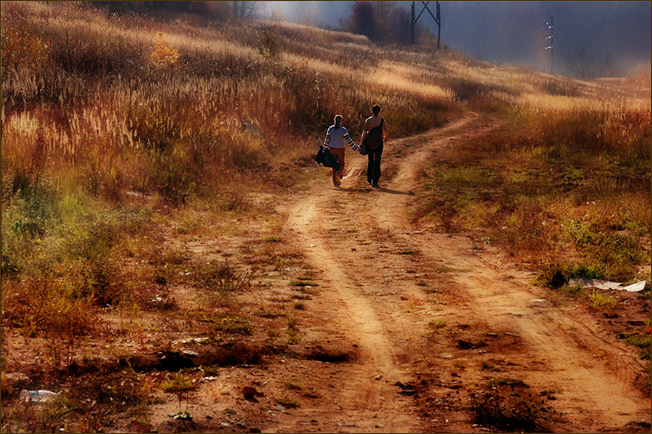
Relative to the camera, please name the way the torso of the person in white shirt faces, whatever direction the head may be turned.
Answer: away from the camera

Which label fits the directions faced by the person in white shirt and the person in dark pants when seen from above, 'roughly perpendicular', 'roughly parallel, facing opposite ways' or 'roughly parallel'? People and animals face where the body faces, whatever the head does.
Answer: roughly parallel

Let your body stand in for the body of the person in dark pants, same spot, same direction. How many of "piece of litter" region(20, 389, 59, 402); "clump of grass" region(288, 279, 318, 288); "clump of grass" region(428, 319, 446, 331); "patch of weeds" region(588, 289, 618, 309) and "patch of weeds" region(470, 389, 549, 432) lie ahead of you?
0

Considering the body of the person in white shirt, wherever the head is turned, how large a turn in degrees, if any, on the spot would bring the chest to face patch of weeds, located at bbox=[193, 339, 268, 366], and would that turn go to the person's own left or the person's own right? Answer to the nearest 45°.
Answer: approximately 180°

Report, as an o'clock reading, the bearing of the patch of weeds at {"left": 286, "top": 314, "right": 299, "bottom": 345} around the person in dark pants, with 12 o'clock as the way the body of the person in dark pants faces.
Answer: The patch of weeds is roughly at 6 o'clock from the person in dark pants.

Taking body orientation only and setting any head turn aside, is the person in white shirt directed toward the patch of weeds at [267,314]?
no

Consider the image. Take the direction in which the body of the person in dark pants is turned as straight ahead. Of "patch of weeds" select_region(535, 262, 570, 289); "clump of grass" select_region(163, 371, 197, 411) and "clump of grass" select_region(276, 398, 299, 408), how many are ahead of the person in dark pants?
0

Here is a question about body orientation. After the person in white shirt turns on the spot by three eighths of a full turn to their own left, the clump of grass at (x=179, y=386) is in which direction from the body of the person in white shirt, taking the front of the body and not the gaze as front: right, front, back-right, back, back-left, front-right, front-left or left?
front-left

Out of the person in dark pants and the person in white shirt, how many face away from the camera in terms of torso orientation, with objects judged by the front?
2

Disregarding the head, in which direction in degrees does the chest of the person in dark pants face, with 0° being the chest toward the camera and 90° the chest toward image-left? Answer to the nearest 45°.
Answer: approximately 180°

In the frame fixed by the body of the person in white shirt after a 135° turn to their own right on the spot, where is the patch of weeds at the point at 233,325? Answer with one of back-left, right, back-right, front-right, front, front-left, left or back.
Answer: front-right

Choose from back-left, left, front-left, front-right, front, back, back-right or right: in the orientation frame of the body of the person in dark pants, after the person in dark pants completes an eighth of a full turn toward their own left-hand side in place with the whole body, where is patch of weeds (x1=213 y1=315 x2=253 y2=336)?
back-left

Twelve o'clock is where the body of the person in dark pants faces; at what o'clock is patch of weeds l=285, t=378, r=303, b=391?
The patch of weeds is roughly at 6 o'clock from the person in dark pants.

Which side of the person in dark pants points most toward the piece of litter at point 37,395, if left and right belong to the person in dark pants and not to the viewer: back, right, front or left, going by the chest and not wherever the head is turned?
back

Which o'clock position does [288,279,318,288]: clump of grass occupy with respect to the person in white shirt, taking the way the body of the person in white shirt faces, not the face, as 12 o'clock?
The clump of grass is roughly at 6 o'clock from the person in white shirt.

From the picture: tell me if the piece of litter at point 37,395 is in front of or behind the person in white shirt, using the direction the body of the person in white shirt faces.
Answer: behind
